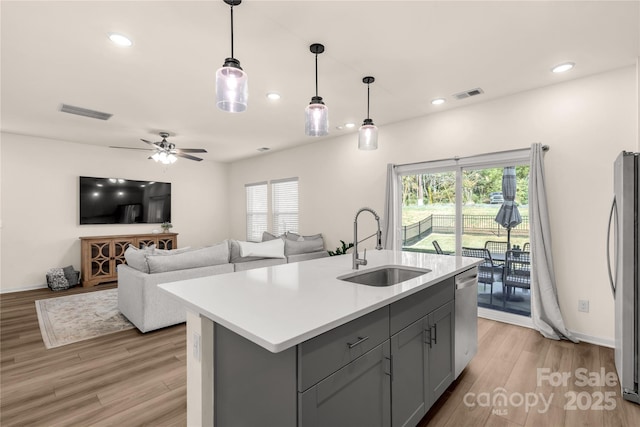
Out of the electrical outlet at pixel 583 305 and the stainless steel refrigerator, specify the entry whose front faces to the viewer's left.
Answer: the stainless steel refrigerator

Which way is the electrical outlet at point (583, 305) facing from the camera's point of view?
toward the camera

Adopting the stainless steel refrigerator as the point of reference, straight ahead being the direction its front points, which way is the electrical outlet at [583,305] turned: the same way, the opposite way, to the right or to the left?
to the left

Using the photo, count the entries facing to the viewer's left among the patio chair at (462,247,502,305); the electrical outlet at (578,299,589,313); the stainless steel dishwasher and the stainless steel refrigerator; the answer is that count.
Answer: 1

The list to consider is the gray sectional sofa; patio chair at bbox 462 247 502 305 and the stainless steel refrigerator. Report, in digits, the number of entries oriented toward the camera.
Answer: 0

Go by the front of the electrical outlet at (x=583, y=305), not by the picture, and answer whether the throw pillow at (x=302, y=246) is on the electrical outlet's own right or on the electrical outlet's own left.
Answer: on the electrical outlet's own right

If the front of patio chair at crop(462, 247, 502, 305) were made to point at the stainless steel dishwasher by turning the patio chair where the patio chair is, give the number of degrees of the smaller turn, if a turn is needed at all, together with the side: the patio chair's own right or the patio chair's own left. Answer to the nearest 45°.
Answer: approximately 135° to the patio chair's own right

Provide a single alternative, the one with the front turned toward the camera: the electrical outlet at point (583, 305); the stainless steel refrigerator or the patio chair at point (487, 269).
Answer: the electrical outlet

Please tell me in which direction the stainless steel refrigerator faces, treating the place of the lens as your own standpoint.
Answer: facing to the left of the viewer

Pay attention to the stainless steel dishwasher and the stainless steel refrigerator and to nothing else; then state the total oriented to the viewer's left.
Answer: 1

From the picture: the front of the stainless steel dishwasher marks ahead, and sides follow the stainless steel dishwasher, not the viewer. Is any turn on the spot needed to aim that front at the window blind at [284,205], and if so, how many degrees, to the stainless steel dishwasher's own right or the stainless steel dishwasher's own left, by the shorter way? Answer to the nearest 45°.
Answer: approximately 135° to the stainless steel dishwasher's own left

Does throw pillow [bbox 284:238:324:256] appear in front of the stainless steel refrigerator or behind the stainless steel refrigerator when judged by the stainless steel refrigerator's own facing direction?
in front

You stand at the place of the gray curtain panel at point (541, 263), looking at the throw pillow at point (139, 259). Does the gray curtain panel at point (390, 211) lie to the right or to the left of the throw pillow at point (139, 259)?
right

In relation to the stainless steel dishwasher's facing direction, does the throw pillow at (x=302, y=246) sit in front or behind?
behind
